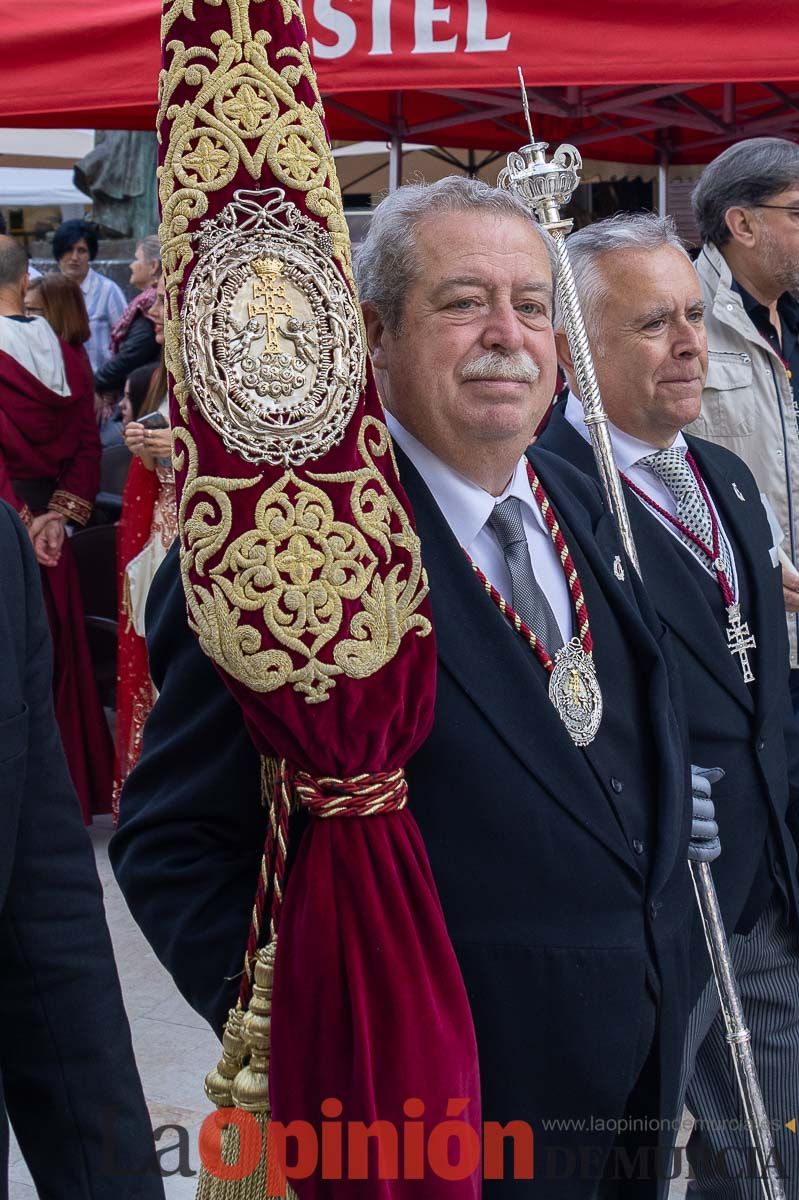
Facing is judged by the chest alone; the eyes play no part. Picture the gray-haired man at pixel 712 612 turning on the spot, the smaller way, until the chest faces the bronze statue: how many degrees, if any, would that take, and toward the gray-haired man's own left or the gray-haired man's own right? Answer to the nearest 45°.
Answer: approximately 180°

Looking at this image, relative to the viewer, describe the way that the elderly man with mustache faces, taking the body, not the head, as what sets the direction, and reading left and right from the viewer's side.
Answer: facing the viewer and to the right of the viewer

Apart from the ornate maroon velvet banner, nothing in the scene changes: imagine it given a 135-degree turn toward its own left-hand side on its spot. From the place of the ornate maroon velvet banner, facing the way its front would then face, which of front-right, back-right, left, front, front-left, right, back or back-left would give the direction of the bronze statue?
front-left

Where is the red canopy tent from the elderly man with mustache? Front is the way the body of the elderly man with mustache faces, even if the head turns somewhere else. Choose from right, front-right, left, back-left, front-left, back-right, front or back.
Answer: back-left

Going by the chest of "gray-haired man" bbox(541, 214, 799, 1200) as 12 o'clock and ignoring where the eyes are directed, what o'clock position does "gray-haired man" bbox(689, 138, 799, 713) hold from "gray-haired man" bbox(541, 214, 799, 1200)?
"gray-haired man" bbox(689, 138, 799, 713) is roughly at 8 o'clock from "gray-haired man" bbox(541, 214, 799, 1200).

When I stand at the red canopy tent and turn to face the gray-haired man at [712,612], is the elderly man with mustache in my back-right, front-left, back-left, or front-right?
front-right

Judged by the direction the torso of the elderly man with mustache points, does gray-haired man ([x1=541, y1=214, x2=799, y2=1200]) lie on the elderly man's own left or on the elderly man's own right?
on the elderly man's own left

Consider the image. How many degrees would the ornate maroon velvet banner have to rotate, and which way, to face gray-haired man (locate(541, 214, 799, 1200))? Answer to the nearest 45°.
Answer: approximately 135° to its left

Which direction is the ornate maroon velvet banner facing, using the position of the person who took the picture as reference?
facing the viewer

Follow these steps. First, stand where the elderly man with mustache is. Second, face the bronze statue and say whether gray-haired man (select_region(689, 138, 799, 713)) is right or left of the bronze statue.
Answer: right
